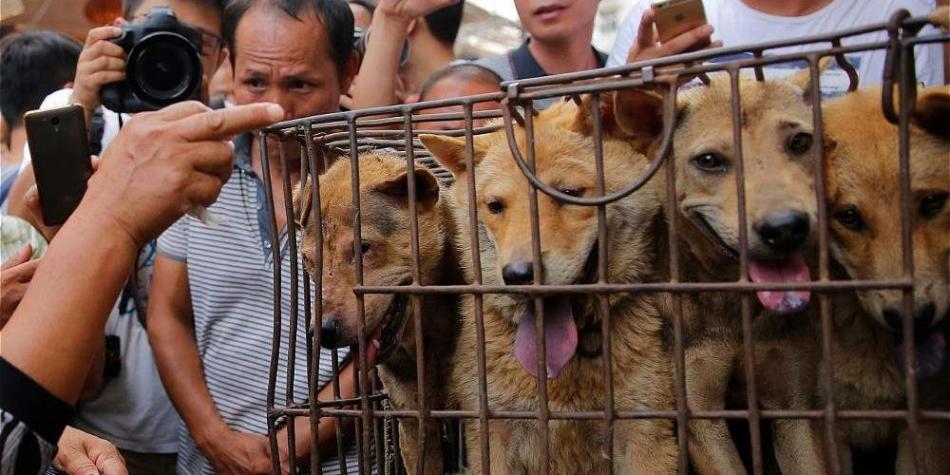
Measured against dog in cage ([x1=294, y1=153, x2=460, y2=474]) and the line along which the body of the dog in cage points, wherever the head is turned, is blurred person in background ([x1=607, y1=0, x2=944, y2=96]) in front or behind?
behind

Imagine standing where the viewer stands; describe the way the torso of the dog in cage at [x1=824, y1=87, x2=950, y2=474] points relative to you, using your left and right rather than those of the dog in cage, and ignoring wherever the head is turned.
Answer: facing the viewer

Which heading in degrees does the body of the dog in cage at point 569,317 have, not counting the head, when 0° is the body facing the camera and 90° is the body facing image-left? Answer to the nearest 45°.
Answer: approximately 0°

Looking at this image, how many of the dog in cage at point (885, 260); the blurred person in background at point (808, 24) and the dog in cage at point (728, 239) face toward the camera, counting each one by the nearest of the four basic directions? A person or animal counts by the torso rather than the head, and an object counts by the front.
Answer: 3

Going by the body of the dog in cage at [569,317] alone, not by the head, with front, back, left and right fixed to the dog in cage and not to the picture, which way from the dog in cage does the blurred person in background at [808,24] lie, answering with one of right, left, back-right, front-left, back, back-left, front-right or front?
back-left

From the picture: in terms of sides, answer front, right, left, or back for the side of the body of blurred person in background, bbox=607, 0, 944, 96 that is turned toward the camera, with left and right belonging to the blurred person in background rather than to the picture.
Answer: front

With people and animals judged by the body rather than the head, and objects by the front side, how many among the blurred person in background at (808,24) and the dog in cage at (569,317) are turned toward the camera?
2

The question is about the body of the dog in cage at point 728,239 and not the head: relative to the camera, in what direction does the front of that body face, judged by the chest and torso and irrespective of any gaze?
toward the camera

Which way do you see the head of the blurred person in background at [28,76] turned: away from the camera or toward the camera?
away from the camera

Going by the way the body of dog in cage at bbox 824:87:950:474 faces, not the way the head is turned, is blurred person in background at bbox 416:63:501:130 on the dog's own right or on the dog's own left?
on the dog's own right
